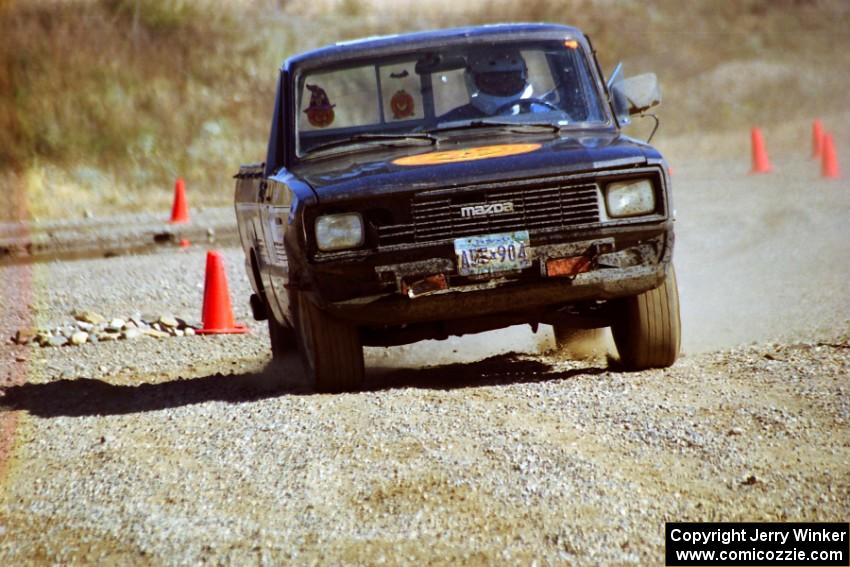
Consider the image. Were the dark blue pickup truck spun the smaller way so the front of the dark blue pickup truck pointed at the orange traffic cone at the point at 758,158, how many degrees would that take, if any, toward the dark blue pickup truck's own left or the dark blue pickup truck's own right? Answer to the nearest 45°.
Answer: approximately 180°

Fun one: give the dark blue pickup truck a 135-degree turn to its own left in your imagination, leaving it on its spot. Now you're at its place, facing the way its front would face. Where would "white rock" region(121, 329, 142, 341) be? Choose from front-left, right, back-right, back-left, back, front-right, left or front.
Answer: left

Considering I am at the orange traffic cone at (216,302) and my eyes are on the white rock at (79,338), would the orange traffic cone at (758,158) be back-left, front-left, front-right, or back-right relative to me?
back-right

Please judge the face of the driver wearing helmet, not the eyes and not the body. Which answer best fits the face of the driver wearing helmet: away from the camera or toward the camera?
toward the camera

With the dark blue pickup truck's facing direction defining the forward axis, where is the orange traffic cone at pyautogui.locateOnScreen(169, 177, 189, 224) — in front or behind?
behind

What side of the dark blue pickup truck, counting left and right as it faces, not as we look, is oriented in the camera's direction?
front

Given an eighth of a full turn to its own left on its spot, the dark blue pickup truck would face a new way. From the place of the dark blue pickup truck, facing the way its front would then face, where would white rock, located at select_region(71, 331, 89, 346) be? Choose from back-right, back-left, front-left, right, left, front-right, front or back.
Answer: back

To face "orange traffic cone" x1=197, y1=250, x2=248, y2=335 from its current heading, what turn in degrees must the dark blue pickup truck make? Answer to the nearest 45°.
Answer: approximately 135° to its right
